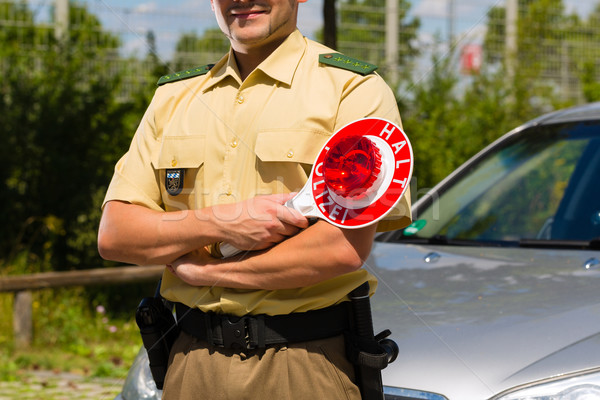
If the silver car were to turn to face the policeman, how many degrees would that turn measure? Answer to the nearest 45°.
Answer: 0° — it already faces them

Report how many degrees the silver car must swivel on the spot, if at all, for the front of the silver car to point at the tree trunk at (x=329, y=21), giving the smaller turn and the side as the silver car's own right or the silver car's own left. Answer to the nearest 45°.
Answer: approximately 135° to the silver car's own right

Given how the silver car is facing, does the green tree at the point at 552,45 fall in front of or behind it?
behind

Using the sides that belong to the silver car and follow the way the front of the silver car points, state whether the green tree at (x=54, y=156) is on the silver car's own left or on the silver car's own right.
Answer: on the silver car's own right

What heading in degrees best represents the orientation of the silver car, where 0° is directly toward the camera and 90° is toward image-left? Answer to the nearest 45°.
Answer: approximately 45°

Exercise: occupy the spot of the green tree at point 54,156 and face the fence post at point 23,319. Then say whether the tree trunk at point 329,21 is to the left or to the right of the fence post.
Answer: left

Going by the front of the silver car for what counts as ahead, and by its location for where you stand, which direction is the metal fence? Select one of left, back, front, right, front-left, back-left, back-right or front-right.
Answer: back-right
